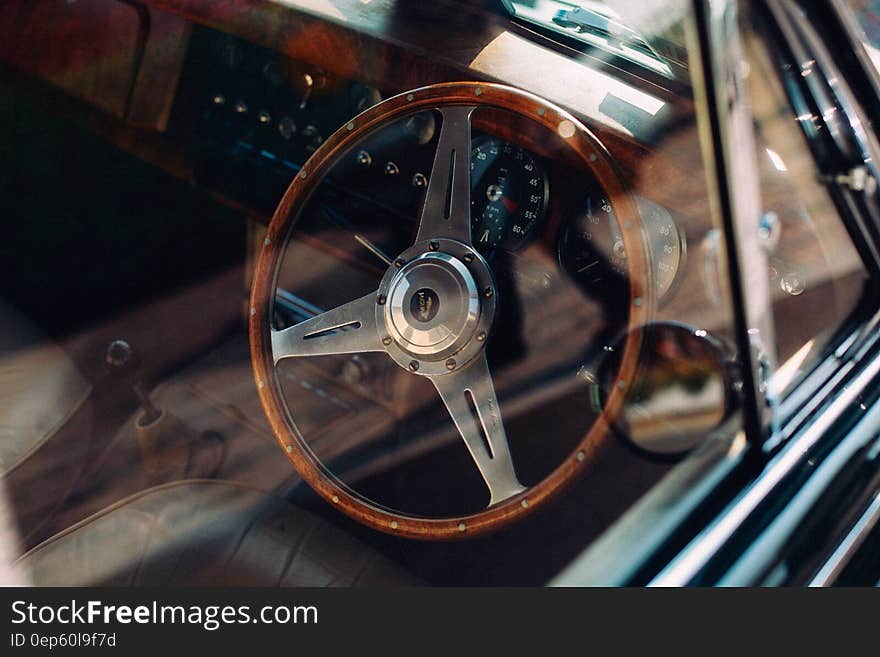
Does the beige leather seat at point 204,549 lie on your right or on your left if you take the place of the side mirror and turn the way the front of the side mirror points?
on your right

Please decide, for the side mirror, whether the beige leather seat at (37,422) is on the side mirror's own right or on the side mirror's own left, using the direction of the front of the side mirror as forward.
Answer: on the side mirror's own right
